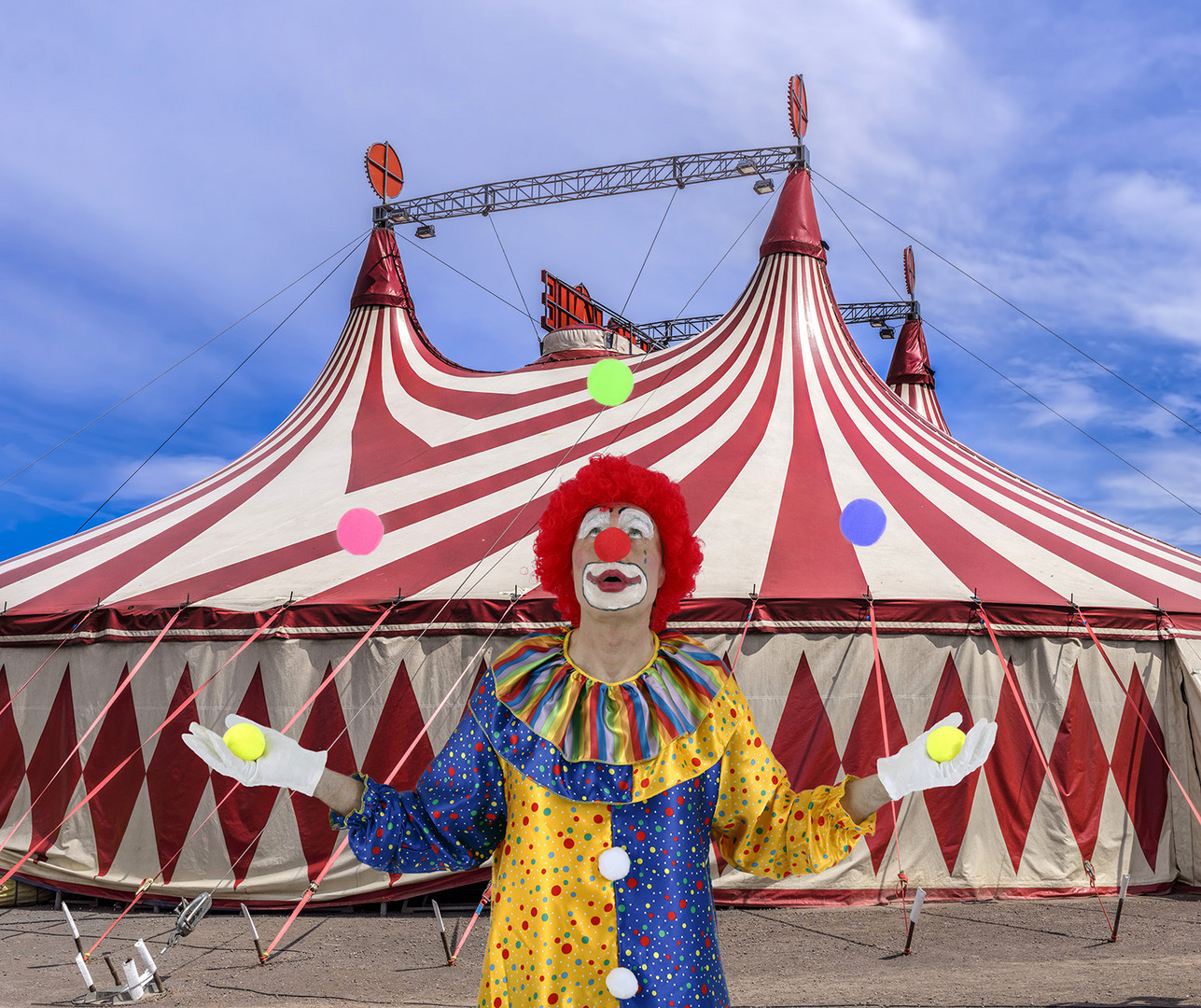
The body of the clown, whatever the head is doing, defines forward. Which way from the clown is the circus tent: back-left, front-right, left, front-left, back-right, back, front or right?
back

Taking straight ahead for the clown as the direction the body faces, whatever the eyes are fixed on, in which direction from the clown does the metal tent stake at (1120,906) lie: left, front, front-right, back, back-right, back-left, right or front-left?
back-left

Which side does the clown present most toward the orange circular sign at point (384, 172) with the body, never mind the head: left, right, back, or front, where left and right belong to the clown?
back

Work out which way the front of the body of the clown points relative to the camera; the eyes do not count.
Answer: toward the camera

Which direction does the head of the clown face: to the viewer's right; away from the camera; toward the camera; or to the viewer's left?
toward the camera

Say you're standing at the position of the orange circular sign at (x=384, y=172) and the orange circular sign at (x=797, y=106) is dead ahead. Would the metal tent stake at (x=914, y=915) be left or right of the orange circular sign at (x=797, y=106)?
right

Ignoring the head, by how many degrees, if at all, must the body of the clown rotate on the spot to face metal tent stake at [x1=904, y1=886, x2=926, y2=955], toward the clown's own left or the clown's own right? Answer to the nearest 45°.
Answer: approximately 135° to the clown's own left
